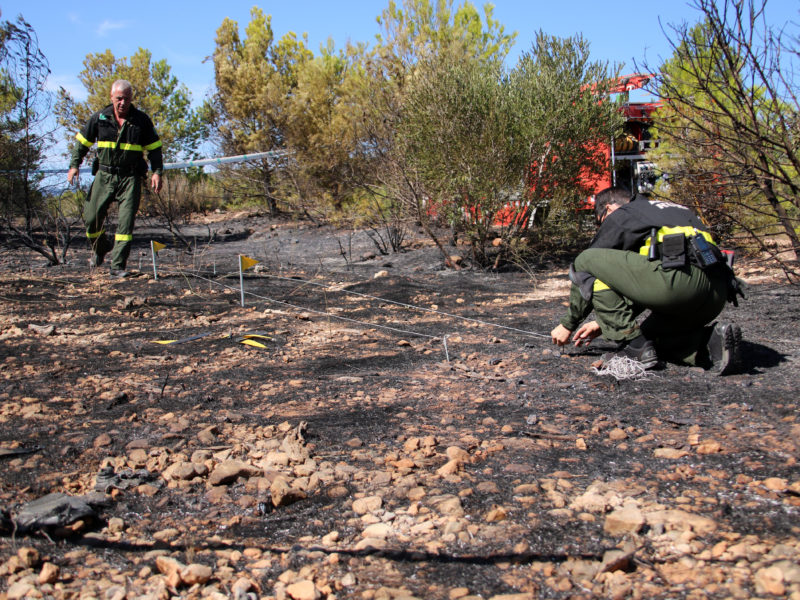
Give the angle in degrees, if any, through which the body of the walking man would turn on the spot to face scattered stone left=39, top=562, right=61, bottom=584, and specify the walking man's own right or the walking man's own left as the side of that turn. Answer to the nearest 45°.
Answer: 0° — they already face it

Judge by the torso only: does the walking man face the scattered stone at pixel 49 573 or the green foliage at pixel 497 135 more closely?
the scattered stone

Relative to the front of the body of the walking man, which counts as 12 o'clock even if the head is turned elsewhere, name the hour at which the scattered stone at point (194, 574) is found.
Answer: The scattered stone is roughly at 12 o'clock from the walking man.

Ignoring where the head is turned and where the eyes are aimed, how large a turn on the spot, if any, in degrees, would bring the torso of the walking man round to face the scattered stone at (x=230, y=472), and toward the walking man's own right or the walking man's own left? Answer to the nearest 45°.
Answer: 0° — they already face it

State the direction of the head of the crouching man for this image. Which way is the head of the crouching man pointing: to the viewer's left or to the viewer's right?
to the viewer's left

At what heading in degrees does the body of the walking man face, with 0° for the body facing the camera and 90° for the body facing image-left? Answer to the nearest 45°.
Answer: approximately 0°

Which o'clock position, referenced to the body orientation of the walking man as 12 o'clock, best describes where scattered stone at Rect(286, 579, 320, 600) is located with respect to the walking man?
The scattered stone is roughly at 12 o'clock from the walking man.
